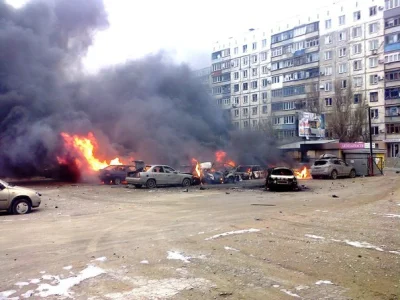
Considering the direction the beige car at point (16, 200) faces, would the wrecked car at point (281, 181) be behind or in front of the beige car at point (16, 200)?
in front

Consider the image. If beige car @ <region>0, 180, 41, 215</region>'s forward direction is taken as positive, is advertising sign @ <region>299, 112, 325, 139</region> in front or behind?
in front

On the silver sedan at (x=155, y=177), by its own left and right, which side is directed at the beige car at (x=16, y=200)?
back

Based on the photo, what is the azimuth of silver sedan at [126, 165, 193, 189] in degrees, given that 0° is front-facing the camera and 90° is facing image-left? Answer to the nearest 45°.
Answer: approximately 225°

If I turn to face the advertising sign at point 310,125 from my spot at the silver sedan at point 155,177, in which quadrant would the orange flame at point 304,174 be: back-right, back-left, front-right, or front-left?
front-right

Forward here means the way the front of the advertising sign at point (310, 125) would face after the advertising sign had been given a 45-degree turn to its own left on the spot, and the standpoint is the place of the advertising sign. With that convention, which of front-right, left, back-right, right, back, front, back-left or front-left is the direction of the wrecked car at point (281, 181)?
front-right

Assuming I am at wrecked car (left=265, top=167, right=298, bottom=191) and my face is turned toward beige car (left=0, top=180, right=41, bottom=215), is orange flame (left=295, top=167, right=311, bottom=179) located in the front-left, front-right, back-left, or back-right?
back-right

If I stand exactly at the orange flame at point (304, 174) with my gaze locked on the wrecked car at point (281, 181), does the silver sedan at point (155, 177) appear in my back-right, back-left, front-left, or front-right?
front-right

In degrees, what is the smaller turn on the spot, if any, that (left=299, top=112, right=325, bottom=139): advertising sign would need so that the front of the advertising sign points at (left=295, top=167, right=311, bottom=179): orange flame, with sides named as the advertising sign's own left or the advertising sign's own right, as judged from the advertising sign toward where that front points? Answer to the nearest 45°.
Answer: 0° — it already faces it

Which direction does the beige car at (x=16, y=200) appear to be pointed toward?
to the viewer's right

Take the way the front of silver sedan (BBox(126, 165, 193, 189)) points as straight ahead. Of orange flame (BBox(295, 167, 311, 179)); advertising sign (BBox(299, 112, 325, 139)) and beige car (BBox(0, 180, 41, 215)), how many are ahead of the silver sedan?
2

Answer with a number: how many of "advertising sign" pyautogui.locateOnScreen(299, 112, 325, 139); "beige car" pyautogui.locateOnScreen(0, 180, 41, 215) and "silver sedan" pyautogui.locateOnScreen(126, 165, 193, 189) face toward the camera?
1

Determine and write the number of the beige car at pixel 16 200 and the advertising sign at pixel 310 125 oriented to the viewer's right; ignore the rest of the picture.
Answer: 1

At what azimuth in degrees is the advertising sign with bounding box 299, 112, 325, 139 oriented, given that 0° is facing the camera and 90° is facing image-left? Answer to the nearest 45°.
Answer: approximately 0°

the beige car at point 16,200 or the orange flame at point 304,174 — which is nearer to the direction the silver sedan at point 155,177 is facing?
the orange flame

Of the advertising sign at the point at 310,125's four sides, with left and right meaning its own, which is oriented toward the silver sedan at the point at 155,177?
front
